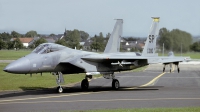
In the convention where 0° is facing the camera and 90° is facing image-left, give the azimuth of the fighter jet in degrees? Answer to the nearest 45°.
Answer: approximately 45°
